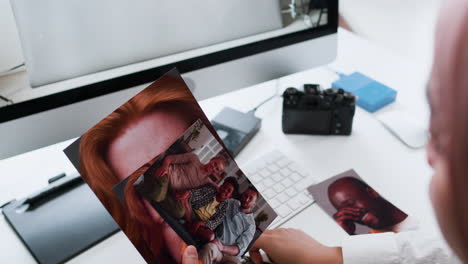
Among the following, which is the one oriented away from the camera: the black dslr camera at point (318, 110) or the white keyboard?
the black dslr camera

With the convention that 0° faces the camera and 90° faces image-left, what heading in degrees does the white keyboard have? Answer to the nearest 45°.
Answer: approximately 315°

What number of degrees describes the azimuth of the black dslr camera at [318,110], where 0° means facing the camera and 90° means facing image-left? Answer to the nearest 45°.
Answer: approximately 180°

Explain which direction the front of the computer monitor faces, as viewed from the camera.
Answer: facing the viewer and to the right of the viewer

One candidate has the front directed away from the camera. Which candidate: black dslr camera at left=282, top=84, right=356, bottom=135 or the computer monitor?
the black dslr camera

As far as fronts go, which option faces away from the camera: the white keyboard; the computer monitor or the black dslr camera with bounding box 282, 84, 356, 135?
the black dslr camera

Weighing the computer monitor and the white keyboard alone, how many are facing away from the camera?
0
